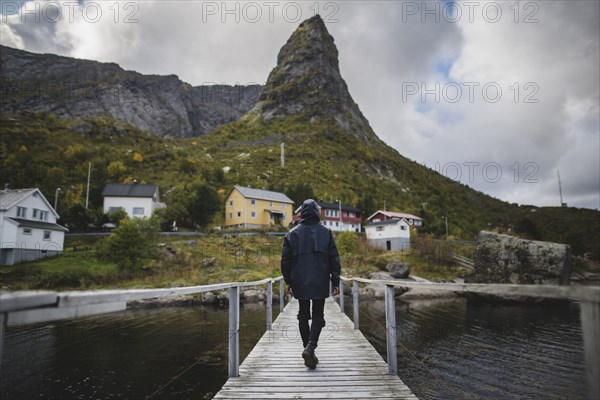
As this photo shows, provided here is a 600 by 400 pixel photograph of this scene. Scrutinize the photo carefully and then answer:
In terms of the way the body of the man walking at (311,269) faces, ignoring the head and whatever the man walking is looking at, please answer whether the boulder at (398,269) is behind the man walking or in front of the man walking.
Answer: in front

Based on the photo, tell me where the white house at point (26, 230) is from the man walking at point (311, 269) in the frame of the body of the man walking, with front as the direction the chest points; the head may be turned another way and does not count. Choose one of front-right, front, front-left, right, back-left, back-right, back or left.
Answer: front-left

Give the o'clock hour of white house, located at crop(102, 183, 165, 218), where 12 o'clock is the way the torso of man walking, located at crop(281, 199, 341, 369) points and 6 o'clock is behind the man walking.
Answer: The white house is roughly at 11 o'clock from the man walking.

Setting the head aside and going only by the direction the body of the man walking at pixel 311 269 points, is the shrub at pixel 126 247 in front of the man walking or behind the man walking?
in front

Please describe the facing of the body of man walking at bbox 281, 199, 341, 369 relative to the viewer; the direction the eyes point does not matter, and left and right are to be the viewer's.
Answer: facing away from the viewer
